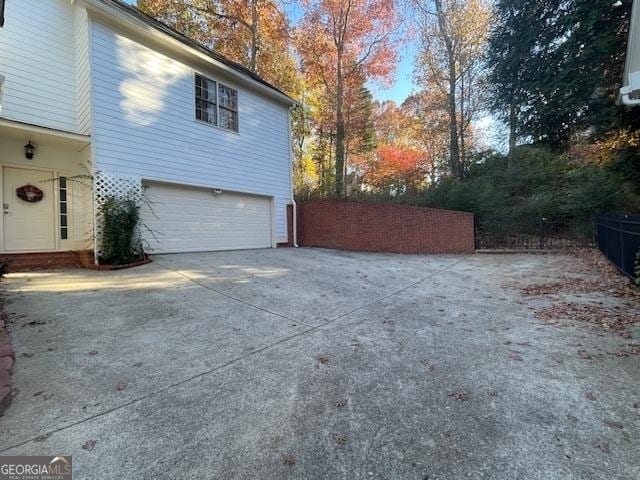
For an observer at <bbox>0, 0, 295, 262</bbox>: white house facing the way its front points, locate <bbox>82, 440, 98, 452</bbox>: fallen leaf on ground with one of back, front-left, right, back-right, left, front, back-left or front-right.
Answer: front-right

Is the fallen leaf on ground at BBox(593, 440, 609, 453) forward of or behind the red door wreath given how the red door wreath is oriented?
forward

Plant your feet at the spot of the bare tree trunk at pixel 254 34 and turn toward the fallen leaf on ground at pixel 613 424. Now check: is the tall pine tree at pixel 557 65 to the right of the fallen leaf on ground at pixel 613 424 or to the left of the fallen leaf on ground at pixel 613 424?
left

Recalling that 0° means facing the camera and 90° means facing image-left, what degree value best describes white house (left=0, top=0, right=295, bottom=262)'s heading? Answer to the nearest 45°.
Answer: approximately 315°

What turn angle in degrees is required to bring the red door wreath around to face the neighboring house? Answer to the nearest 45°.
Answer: approximately 45° to its left

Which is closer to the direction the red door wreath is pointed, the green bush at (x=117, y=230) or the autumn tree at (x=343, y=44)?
the green bush

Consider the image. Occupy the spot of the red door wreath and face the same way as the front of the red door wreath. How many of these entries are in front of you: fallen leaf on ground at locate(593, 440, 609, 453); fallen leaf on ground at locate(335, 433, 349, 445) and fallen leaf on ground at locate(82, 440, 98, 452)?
3

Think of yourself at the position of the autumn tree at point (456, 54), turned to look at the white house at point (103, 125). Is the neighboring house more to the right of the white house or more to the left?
left

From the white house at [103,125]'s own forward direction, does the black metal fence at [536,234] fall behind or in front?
in front

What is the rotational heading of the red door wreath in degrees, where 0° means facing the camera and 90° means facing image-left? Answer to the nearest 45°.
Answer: approximately 0°

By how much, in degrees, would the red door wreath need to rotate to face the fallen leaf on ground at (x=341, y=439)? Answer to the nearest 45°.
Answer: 0° — it already faces it

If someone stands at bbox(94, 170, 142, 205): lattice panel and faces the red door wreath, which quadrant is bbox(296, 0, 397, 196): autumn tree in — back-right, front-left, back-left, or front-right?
back-right

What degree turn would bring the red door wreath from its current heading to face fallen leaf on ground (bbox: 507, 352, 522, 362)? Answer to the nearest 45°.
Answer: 0° — it already faces it
